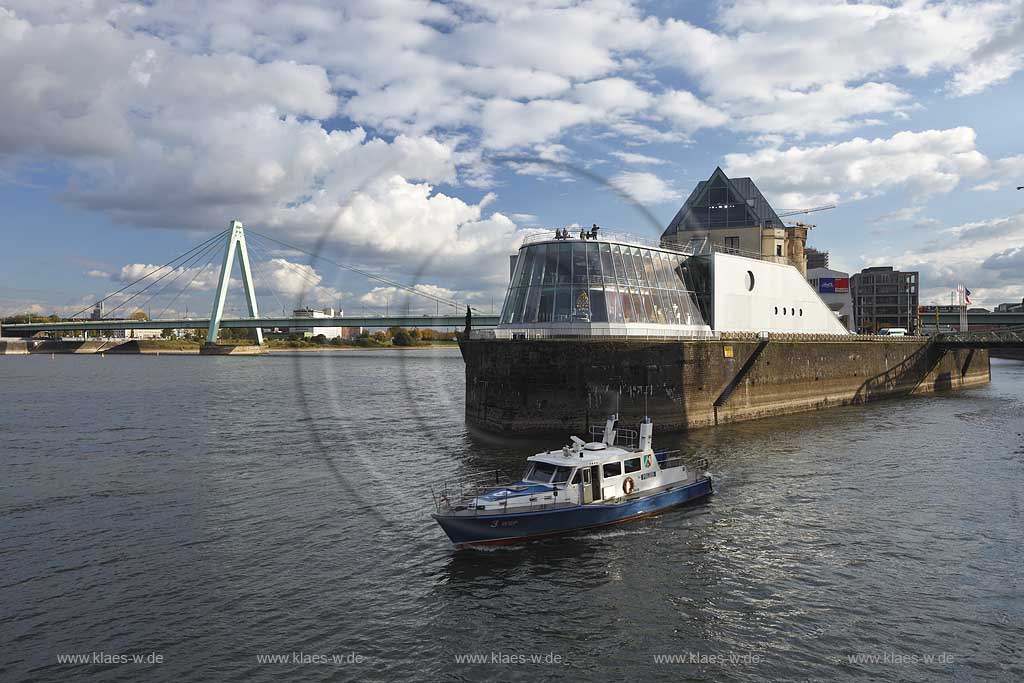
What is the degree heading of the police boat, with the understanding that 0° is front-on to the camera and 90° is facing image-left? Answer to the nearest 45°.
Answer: approximately 45°
